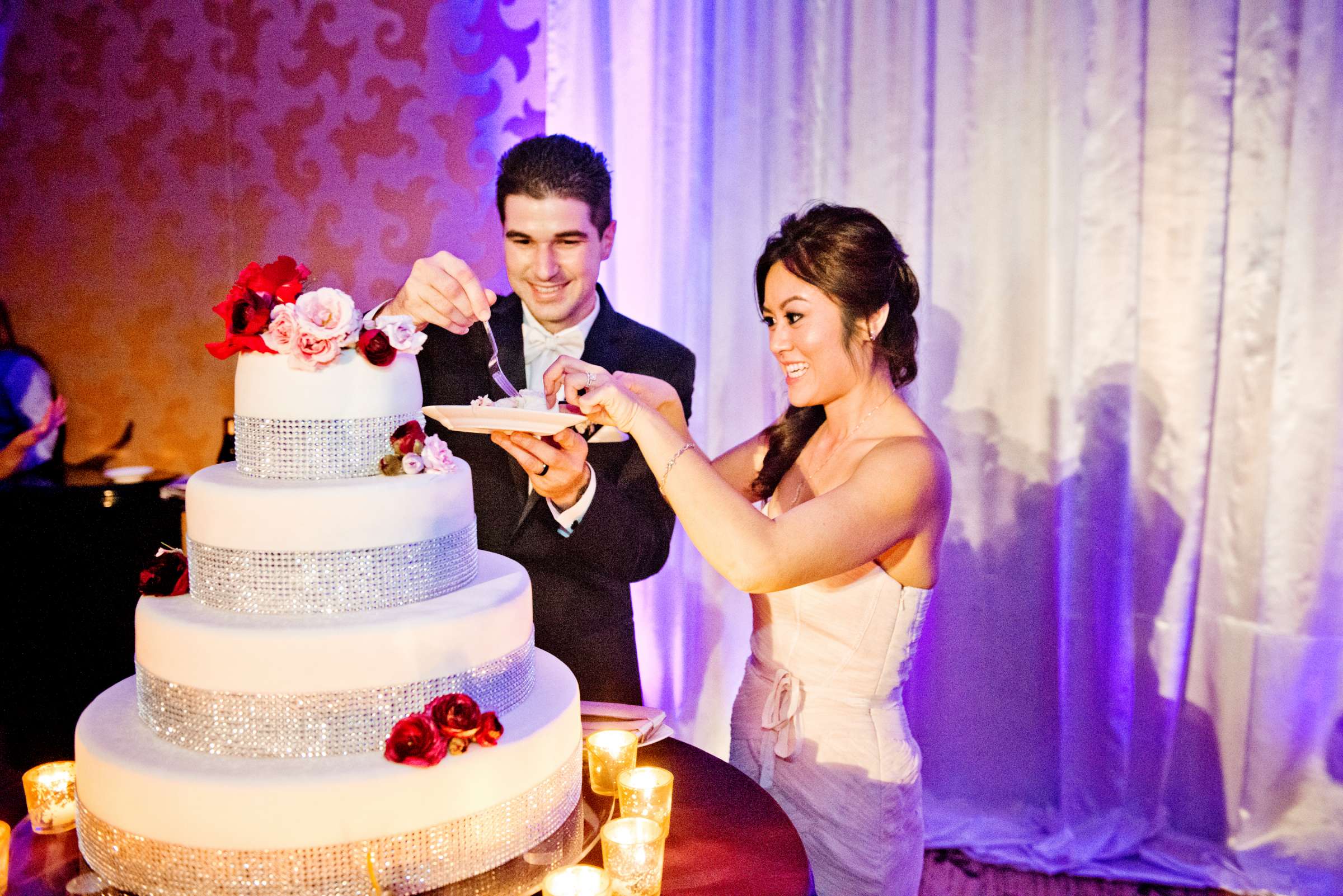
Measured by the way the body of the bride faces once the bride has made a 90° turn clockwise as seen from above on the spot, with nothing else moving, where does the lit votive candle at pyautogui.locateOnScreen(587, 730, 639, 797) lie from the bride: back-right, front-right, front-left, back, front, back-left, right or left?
left

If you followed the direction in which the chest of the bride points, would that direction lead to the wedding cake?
yes

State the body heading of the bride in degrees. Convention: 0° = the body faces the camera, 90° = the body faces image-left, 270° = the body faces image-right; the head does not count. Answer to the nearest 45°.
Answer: approximately 45°

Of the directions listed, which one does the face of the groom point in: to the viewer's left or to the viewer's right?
to the viewer's left

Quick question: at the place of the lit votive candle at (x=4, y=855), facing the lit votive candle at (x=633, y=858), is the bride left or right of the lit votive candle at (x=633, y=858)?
left
